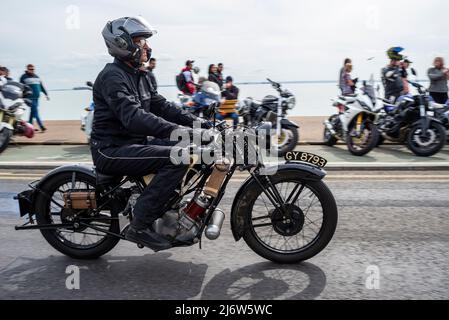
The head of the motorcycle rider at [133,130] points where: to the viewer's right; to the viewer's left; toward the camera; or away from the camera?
to the viewer's right

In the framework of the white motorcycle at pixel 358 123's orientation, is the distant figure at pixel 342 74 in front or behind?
behind

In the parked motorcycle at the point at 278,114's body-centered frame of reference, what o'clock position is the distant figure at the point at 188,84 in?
The distant figure is roughly at 6 o'clock from the parked motorcycle.

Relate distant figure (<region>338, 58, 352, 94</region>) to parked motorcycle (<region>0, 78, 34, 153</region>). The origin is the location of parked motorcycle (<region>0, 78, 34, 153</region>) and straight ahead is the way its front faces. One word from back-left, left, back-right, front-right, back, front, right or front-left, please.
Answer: back-left

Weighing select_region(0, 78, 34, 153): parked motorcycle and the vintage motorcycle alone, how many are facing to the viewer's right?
1

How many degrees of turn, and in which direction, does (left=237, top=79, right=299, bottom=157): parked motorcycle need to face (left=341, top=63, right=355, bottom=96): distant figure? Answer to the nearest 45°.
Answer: approximately 90° to its left

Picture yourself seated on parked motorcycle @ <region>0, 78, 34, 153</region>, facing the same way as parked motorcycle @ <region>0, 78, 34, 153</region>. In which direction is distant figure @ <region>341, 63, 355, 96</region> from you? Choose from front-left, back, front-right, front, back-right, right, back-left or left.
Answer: back-left

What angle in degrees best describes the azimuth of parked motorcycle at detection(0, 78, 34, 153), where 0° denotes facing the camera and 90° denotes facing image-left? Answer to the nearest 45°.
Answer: approximately 45°
